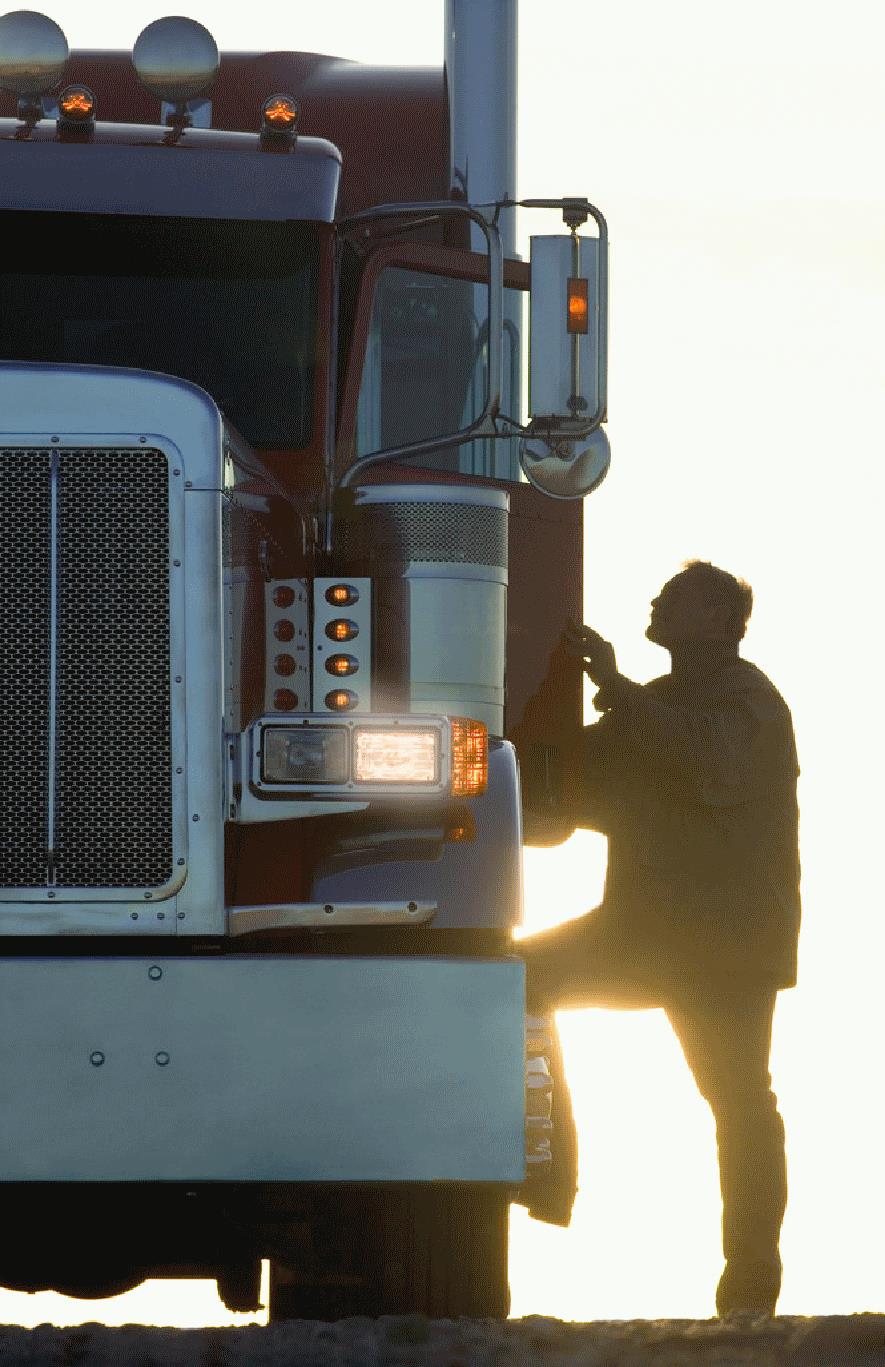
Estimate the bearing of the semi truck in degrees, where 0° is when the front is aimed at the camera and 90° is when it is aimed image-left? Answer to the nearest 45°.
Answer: approximately 0°

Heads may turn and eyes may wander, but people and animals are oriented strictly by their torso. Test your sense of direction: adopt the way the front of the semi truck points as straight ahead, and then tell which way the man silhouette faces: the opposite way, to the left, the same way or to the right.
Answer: to the right

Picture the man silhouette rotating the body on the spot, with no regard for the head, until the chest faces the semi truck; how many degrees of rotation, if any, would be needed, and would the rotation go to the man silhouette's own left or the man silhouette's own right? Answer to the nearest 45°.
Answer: approximately 45° to the man silhouette's own left

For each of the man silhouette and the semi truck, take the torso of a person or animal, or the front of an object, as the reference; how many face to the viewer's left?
1

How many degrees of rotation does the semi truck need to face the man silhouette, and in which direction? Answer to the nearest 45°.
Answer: approximately 135° to its left

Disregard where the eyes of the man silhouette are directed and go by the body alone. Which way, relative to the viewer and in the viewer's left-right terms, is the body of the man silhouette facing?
facing to the left of the viewer
